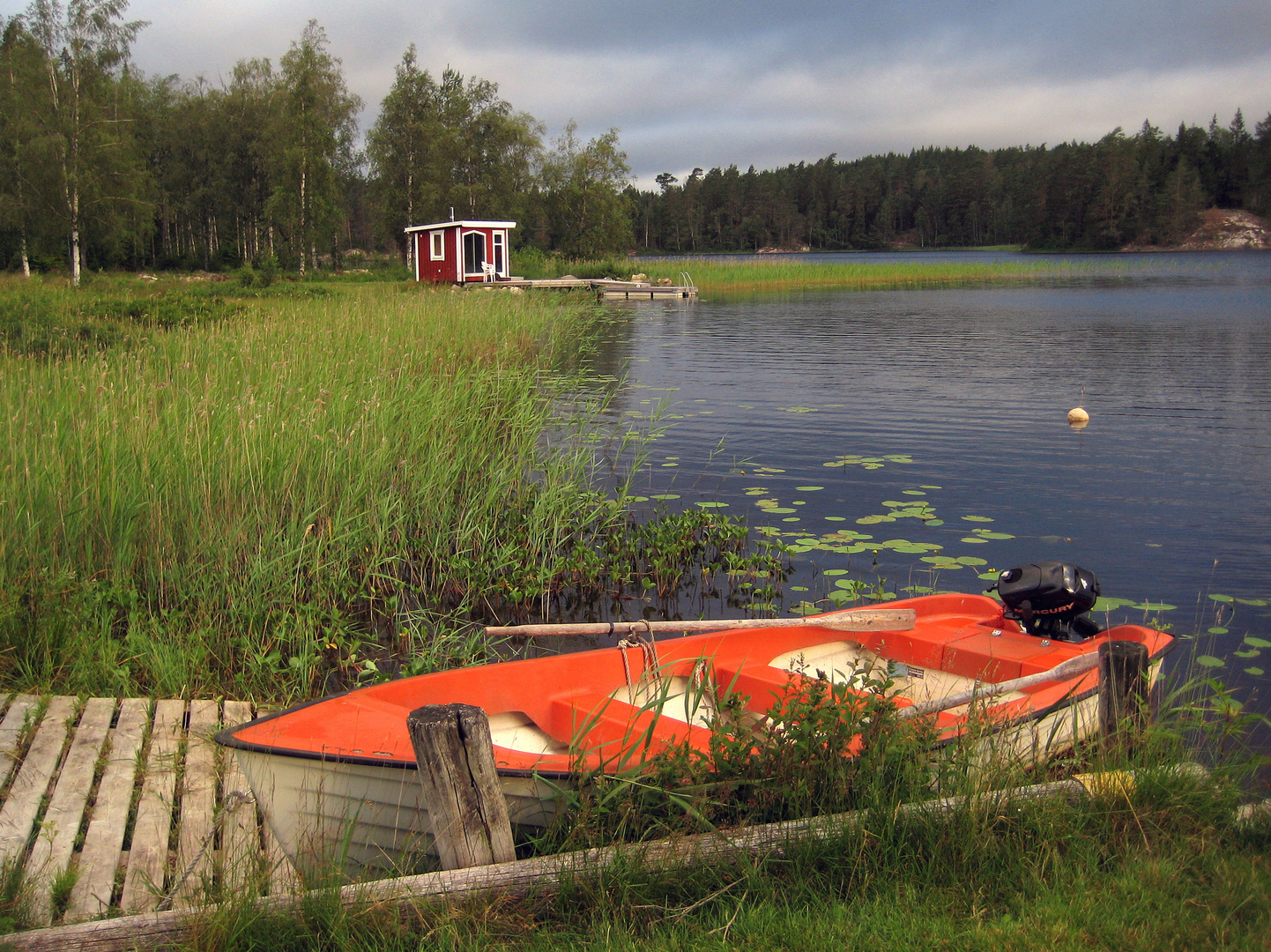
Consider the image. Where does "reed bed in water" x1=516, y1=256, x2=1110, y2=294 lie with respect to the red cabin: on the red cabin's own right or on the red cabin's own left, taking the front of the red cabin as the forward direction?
on the red cabin's own left

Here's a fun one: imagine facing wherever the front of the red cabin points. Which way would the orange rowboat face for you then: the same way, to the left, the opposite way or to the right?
to the right

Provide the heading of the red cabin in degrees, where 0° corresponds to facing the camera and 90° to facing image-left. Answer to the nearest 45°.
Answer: approximately 315°

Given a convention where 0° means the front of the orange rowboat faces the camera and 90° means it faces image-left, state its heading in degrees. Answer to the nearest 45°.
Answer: approximately 45°

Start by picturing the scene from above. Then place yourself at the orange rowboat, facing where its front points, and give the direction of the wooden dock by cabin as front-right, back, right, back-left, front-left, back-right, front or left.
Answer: back-right

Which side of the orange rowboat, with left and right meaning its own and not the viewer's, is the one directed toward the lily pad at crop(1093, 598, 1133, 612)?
back
